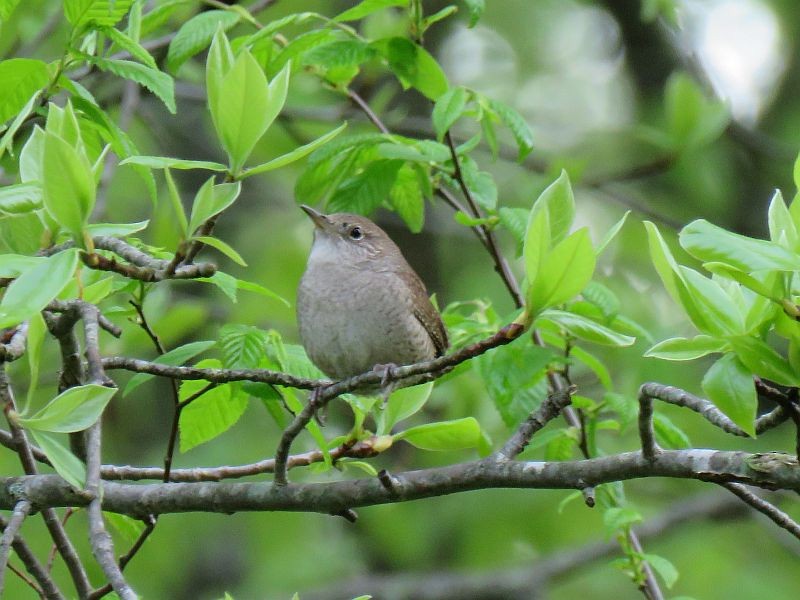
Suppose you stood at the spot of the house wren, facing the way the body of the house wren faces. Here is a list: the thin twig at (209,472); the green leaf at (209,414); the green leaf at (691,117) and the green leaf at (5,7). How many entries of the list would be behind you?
1

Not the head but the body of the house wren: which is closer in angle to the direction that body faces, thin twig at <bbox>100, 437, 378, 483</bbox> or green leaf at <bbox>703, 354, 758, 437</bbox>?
the thin twig

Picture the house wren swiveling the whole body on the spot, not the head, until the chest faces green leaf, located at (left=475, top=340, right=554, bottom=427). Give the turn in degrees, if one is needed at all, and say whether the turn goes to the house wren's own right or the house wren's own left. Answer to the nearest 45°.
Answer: approximately 90° to the house wren's own left

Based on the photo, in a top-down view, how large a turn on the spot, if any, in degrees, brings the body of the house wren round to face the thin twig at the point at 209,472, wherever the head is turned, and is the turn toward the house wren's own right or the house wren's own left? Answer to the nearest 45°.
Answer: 0° — it already faces it

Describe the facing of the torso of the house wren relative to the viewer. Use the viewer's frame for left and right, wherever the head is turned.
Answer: facing the viewer and to the left of the viewer

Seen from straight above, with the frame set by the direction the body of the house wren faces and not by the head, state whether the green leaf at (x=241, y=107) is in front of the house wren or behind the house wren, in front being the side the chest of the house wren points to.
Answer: in front

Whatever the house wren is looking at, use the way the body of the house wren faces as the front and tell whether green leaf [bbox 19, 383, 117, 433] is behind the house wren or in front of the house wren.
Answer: in front

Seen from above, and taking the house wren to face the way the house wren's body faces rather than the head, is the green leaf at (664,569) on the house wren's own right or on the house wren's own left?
on the house wren's own left
